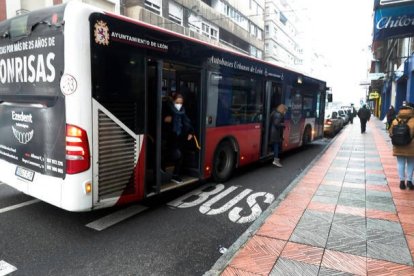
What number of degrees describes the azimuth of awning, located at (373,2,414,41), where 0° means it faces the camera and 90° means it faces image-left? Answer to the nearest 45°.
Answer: approximately 45°

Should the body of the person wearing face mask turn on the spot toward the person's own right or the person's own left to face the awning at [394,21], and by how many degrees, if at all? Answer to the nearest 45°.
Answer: approximately 45° to the person's own left

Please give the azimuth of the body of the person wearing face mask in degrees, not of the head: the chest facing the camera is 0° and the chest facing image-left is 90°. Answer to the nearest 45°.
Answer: approximately 315°

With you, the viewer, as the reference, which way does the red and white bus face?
facing away from the viewer and to the right of the viewer

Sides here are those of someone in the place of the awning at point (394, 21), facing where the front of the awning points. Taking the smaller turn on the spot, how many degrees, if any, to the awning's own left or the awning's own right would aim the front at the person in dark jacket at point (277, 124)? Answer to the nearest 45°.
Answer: approximately 45° to the awning's own right
